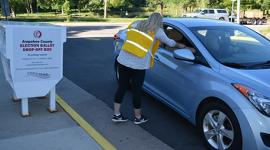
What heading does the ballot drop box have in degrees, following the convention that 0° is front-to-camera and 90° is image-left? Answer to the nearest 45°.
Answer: approximately 0°

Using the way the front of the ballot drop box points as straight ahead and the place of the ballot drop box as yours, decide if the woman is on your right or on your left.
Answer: on your left
